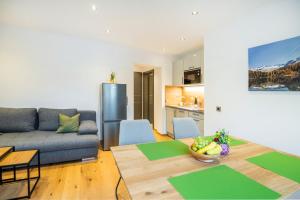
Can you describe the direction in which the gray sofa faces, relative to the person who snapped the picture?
facing the viewer

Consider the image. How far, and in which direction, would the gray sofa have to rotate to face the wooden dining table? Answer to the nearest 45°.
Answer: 0° — it already faces it

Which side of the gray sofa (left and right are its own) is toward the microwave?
left

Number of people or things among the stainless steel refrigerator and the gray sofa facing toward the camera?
2

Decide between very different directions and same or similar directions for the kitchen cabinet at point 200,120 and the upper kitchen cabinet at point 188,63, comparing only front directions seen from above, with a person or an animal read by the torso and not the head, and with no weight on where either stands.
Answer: same or similar directions

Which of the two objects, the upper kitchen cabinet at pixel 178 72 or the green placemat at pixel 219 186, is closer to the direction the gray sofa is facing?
the green placemat

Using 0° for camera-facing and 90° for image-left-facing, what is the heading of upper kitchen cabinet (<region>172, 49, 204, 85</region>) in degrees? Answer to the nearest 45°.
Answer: approximately 45°

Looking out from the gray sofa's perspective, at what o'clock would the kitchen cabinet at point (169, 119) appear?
The kitchen cabinet is roughly at 9 o'clock from the gray sofa.

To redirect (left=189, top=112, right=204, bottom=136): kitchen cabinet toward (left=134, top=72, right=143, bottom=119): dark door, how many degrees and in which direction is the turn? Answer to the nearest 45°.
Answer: approximately 90° to its right

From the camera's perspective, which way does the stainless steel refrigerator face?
toward the camera

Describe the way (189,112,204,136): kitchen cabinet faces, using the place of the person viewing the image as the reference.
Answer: facing the viewer and to the left of the viewer
